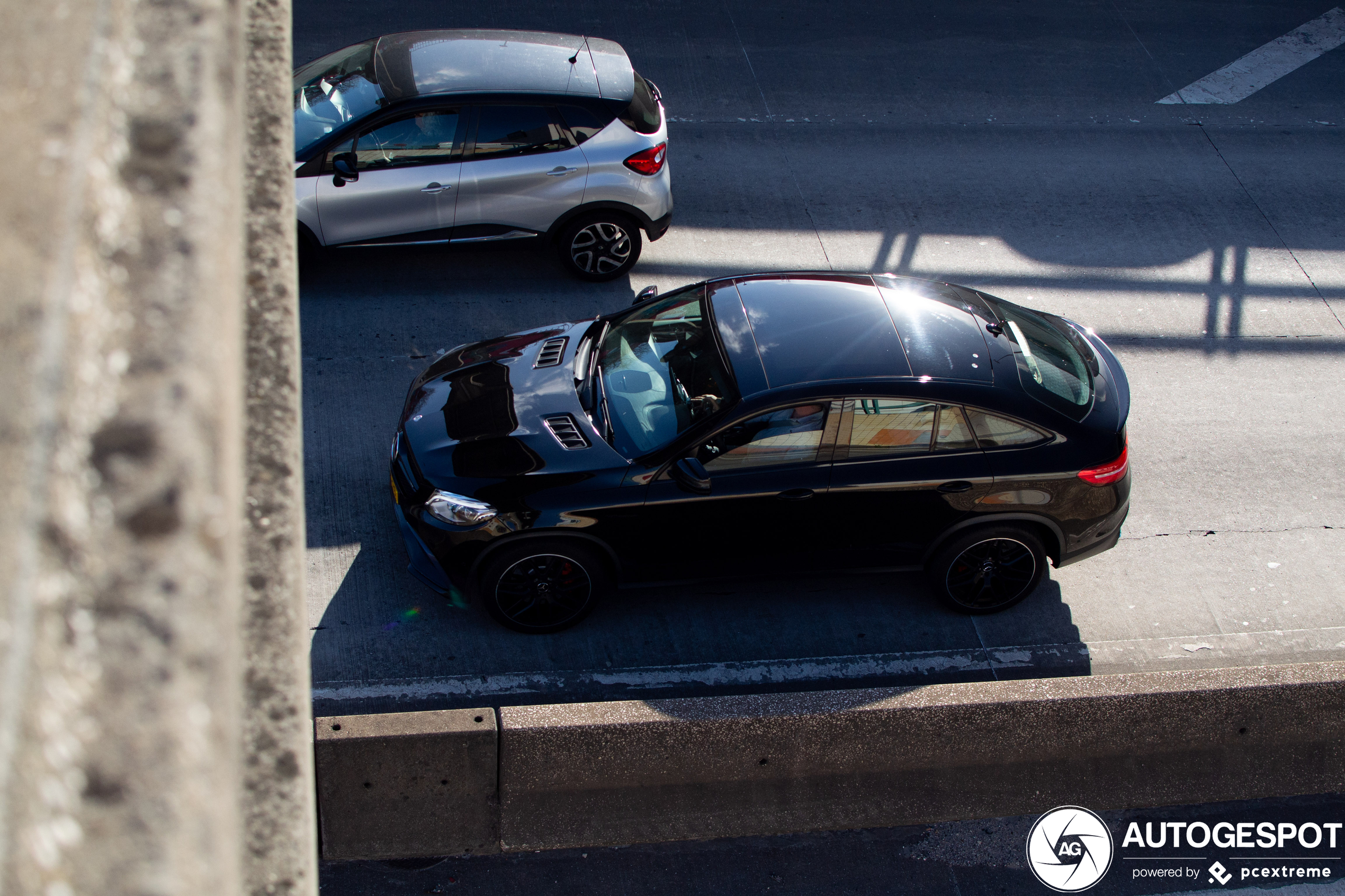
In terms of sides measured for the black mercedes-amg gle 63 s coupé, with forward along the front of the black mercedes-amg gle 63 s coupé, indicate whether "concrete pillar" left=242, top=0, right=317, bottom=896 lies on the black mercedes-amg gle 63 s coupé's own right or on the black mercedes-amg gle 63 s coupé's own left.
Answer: on the black mercedes-amg gle 63 s coupé's own left

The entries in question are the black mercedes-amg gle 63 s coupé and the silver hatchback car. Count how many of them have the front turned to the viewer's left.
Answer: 2

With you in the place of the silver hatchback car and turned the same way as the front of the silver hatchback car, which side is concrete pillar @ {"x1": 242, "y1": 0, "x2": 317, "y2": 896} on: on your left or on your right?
on your left

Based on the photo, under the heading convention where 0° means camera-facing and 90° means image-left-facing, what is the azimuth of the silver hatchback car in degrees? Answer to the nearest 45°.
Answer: approximately 90°

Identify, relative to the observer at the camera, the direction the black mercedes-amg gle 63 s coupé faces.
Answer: facing to the left of the viewer

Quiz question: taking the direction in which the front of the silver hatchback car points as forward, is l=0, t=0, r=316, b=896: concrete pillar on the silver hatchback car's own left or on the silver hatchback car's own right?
on the silver hatchback car's own left

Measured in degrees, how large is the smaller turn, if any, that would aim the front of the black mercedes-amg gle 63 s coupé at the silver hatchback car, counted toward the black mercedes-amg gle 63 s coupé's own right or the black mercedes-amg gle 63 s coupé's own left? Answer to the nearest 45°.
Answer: approximately 45° to the black mercedes-amg gle 63 s coupé's own right
